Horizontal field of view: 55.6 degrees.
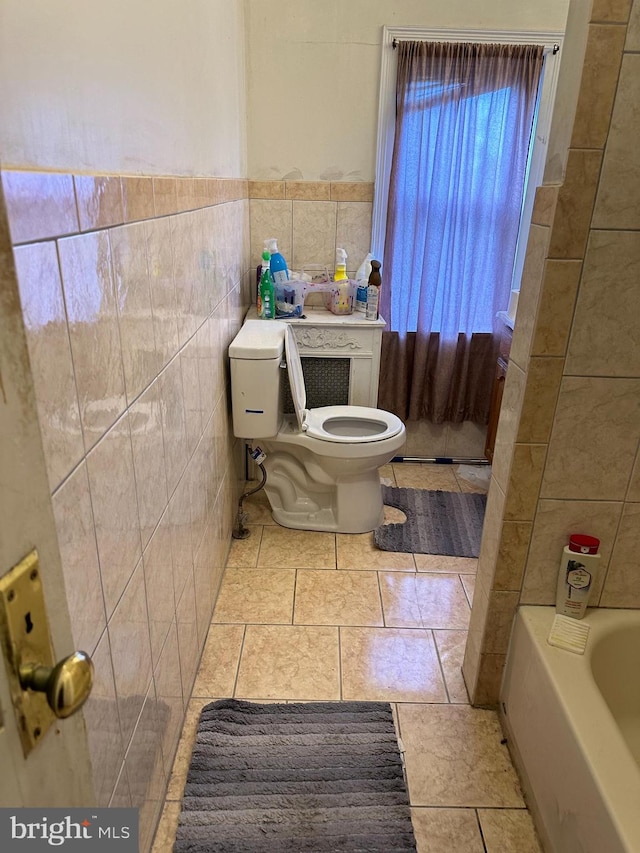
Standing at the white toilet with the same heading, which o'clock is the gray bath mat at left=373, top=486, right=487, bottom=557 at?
The gray bath mat is roughly at 12 o'clock from the white toilet.

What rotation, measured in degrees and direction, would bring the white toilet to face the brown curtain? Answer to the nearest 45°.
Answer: approximately 45° to its left

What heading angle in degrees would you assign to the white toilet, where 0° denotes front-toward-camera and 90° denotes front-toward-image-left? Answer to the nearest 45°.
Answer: approximately 270°

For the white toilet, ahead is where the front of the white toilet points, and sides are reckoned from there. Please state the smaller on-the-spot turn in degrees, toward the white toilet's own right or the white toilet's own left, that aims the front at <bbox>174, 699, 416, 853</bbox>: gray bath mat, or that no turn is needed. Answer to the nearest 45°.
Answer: approximately 90° to the white toilet's own right

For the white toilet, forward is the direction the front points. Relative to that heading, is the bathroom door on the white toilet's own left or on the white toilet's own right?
on the white toilet's own right

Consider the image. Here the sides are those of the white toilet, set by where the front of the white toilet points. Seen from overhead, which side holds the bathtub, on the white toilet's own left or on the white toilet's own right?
on the white toilet's own right
